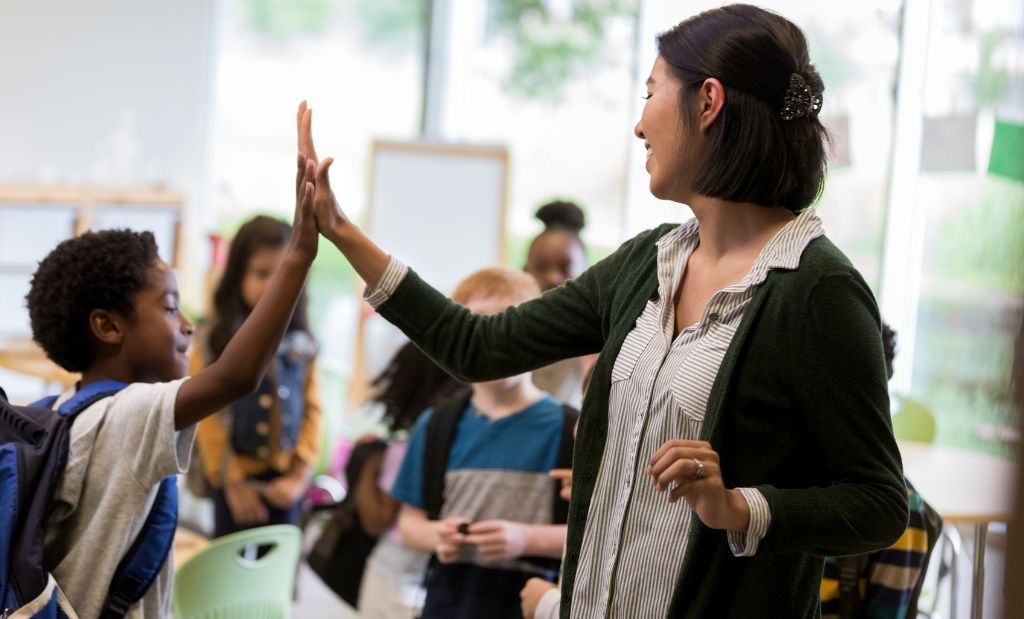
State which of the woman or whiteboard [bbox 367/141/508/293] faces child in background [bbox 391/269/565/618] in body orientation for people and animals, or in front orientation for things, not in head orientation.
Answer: the whiteboard

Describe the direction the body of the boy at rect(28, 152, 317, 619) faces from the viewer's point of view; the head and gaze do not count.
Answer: to the viewer's right

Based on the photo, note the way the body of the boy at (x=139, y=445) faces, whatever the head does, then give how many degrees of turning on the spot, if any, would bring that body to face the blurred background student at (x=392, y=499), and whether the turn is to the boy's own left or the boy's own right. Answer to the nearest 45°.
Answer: approximately 45° to the boy's own left

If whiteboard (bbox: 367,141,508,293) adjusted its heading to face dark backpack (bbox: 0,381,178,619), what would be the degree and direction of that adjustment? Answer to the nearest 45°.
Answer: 0° — it already faces it

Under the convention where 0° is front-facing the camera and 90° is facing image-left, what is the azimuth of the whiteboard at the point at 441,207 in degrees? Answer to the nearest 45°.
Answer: approximately 0°

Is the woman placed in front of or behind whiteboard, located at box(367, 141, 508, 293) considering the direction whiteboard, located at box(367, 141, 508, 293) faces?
in front

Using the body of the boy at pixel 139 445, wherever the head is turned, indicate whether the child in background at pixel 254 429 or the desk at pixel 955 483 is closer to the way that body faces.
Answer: the desk

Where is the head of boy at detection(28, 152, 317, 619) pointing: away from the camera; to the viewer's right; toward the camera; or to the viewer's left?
to the viewer's right

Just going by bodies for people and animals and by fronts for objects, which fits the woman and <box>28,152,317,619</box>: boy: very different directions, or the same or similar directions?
very different directions

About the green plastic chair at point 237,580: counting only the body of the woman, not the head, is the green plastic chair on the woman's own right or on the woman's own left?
on the woman's own right

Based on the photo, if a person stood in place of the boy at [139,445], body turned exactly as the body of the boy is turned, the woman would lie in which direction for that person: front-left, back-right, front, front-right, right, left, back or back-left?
front-right

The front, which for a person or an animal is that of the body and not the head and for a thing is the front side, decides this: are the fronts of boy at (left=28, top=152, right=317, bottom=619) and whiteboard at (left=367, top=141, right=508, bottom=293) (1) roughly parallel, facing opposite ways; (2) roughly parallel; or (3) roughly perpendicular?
roughly perpendicular

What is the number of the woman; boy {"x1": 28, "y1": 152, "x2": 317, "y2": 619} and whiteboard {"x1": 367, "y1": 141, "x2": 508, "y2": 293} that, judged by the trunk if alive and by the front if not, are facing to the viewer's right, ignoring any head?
1

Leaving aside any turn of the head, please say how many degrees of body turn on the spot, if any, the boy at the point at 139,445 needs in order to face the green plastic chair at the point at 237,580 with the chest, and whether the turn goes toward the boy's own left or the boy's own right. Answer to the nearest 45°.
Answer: approximately 90° to the boy's own left

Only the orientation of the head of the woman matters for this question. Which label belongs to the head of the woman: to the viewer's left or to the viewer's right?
to the viewer's left
